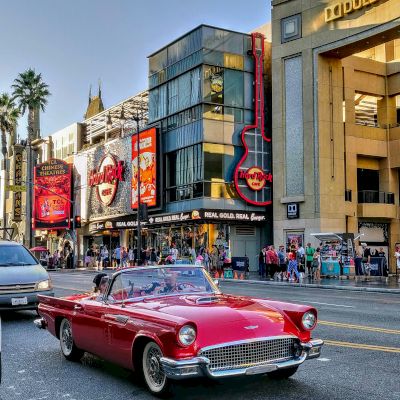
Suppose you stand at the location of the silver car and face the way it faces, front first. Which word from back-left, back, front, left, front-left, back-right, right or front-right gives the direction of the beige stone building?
left

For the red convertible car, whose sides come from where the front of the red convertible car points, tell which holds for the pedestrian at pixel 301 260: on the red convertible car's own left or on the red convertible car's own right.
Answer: on the red convertible car's own left

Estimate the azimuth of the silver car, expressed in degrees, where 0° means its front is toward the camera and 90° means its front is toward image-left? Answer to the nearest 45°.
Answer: approximately 315°

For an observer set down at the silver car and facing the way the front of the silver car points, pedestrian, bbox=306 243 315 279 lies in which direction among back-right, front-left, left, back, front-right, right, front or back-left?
left

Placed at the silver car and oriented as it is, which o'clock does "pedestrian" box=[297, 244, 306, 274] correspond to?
The pedestrian is roughly at 9 o'clock from the silver car.

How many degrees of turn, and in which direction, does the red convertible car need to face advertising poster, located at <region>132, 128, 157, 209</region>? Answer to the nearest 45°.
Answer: approximately 135° to its left

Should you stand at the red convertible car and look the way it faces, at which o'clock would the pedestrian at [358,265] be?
The pedestrian is roughly at 8 o'clock from the red convertible car.

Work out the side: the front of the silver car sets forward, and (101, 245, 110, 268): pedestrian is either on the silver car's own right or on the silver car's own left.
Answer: on the silver car's own left

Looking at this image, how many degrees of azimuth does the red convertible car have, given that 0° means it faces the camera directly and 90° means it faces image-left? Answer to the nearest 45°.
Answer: approximately 315°

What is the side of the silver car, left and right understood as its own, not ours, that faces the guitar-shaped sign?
left

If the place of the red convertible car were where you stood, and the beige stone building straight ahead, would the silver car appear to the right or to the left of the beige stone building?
left

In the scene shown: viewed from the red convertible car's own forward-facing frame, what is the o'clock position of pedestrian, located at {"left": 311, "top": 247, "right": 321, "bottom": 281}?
The pedestrian is roughly at 8 o'clock from the red convertible car.
